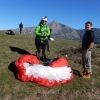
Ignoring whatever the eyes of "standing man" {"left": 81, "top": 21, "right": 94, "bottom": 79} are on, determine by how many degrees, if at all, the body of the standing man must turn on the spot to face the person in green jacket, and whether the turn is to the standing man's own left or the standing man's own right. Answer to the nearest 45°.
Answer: approximately 90° to the standing man's own right

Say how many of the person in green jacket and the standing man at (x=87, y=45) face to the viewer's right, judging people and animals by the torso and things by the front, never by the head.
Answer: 0

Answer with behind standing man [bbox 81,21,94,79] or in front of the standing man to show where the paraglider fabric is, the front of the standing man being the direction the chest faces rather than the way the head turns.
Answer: in front

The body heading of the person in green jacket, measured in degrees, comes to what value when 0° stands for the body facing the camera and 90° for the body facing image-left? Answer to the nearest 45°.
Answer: approximately 0°

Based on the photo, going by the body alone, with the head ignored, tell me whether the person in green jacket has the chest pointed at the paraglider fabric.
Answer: yes

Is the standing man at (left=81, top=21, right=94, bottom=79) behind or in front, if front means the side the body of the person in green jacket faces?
in front

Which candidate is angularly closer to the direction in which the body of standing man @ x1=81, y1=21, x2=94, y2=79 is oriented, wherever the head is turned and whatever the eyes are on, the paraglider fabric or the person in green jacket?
the paraglider fabric

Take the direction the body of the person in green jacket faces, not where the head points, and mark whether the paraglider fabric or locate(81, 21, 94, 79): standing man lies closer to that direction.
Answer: the paraglider fabric
